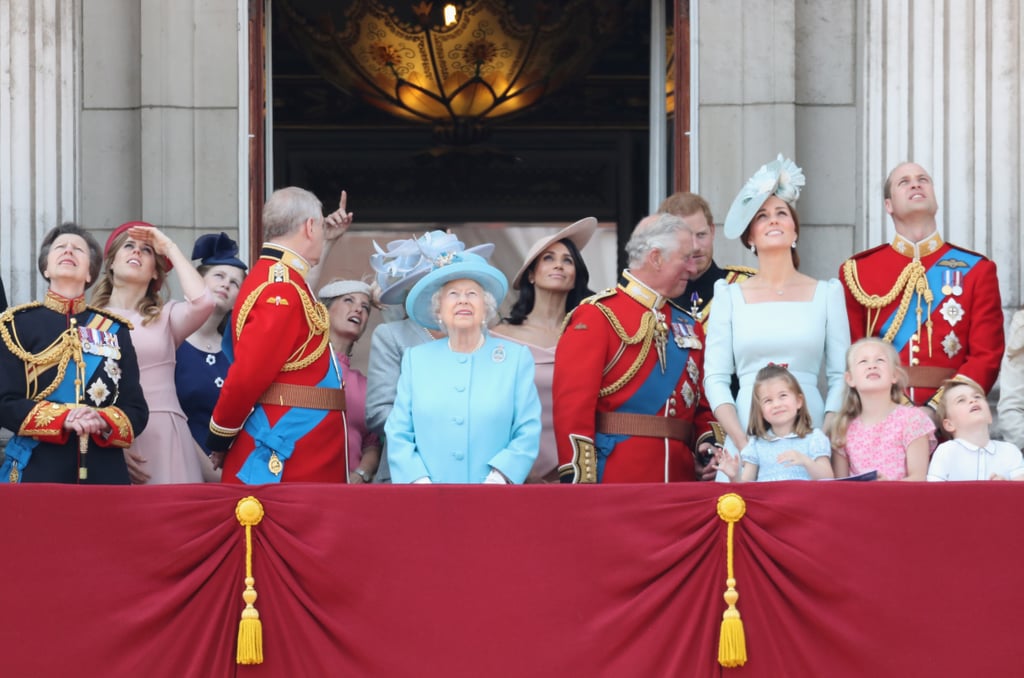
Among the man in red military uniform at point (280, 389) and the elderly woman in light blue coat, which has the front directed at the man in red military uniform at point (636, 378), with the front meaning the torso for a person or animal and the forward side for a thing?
the man in red military uniform at point (280, 389)

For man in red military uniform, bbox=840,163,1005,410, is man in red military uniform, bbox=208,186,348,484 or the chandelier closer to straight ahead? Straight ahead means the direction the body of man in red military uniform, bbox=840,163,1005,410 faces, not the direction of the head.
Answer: the man in red military uniform

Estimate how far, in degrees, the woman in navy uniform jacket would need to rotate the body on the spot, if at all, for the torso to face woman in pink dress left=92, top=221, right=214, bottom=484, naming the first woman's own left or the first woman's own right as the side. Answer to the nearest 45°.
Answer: approximately 135° to the first woman's own left

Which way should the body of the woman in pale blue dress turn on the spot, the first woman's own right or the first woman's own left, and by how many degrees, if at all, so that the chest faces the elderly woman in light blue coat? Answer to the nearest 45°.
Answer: approximately 90° to the first woman's own right

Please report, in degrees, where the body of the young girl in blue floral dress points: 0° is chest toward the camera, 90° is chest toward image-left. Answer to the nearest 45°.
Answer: approximately 0°

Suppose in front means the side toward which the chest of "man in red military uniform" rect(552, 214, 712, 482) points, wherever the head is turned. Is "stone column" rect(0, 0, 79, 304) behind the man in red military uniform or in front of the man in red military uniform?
behind

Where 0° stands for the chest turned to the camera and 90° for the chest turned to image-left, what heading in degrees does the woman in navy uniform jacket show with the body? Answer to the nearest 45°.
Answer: approximately 0°

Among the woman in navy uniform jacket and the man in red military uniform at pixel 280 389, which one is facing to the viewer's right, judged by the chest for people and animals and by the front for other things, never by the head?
the man in red military uniform

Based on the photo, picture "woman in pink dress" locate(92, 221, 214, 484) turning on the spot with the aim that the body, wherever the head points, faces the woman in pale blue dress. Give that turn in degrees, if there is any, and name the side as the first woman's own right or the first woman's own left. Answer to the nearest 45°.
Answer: approximately 90° to the first woman's own left
